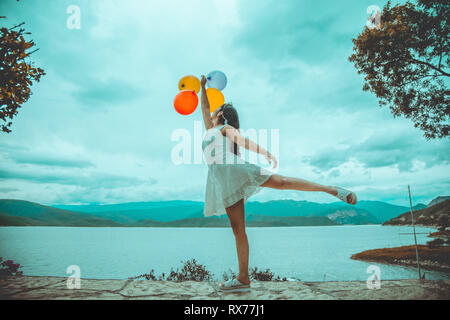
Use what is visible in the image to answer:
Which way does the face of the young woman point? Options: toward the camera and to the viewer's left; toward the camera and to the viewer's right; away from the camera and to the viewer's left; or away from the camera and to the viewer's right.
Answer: away from the camera and to the viewer's left

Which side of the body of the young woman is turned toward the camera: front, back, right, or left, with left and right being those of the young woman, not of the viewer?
left
